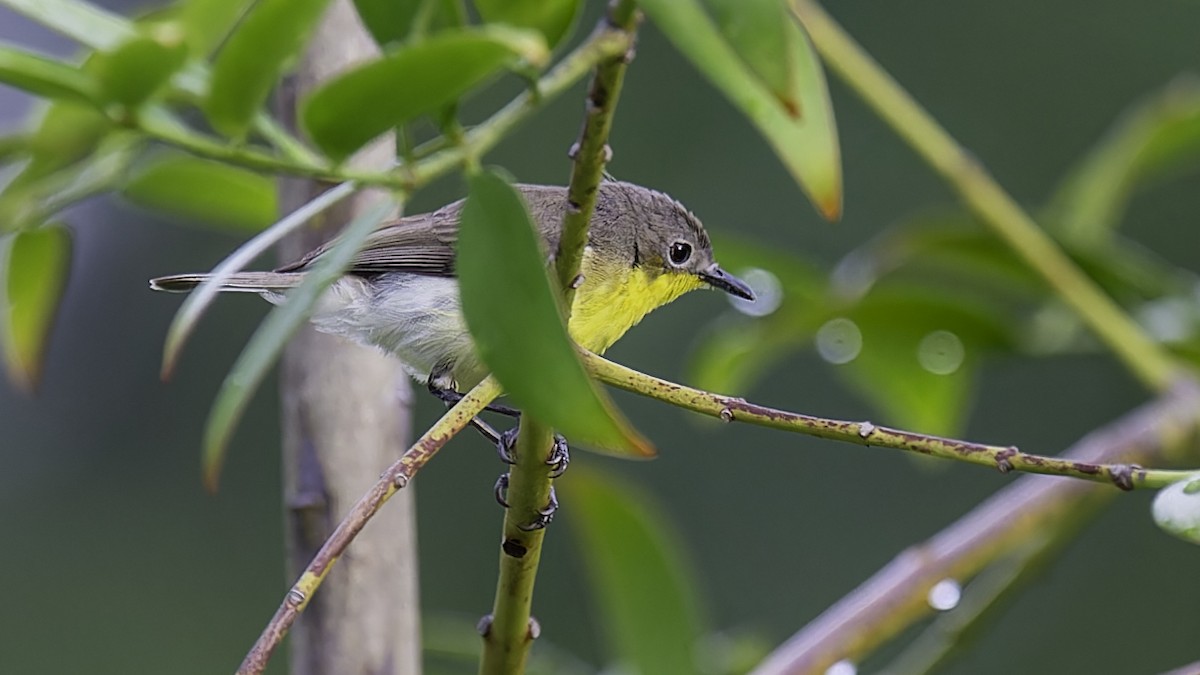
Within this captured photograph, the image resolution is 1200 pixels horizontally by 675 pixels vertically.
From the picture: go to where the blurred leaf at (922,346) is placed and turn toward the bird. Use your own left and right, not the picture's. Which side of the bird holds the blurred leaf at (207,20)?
left

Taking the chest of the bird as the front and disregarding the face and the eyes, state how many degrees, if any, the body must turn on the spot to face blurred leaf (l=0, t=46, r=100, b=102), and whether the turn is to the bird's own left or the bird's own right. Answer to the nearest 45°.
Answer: approximately 135° to the bird's own right

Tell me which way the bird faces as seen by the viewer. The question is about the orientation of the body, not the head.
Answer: to the viewer's right

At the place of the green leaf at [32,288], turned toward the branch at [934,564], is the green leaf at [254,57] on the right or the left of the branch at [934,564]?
right

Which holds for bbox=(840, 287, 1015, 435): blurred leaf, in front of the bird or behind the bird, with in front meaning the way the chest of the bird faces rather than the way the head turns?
in front

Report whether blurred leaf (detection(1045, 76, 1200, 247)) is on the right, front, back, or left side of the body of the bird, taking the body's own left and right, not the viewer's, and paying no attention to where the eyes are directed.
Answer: front

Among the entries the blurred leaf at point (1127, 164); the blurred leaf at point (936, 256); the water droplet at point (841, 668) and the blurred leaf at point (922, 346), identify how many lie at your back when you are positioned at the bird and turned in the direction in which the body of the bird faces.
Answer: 0

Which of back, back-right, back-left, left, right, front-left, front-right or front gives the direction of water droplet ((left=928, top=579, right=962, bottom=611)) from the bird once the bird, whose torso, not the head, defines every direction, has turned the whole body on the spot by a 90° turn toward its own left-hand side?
back-right
